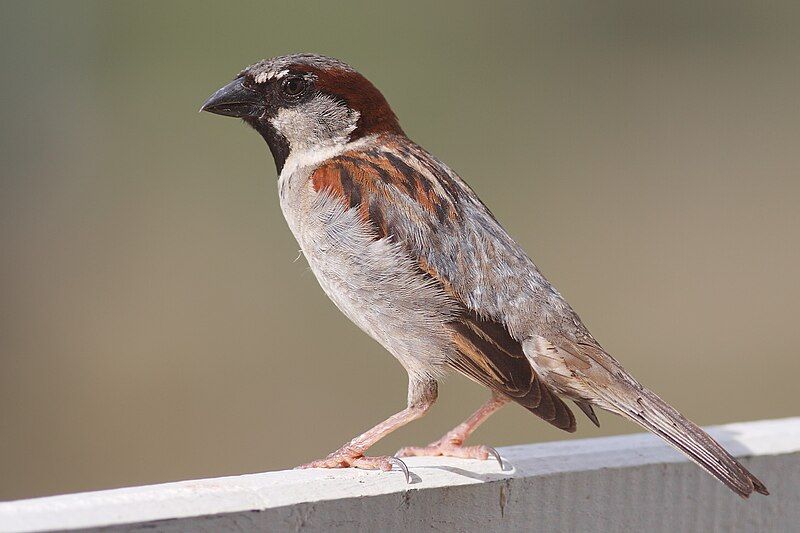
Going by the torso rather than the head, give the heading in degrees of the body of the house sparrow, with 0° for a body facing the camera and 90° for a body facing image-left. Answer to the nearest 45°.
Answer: approximately 90°
